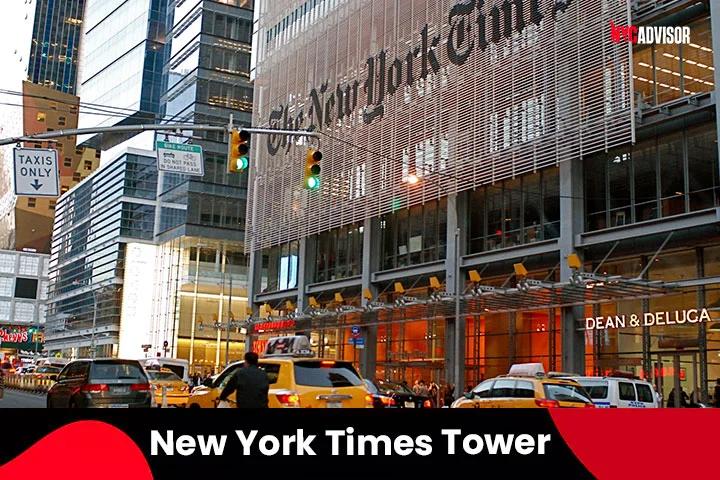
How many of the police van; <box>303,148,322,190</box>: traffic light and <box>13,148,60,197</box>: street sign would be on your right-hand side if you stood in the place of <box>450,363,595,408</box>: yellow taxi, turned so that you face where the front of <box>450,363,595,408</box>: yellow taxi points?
1

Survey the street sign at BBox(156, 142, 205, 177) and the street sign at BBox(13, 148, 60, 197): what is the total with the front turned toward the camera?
2

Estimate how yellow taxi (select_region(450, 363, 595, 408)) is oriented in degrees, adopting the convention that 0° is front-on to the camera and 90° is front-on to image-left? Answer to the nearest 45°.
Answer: approximately 135°

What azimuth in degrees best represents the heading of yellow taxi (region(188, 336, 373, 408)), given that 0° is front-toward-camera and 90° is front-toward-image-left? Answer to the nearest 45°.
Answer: approximately 135°

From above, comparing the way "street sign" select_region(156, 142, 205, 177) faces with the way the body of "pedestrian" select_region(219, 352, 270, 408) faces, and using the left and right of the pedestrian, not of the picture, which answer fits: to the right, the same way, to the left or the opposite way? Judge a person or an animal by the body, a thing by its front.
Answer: the opposite way

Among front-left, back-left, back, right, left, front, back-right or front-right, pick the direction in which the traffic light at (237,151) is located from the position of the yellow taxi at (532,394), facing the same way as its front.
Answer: front-left

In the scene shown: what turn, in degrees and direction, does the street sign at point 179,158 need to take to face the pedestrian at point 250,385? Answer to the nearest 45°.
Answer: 0° — it already faces them

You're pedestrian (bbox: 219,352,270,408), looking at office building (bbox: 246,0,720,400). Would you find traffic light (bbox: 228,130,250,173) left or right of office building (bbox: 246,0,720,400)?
left

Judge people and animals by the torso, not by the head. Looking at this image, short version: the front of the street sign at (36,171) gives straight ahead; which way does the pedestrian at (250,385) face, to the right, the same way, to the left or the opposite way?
the opposite way

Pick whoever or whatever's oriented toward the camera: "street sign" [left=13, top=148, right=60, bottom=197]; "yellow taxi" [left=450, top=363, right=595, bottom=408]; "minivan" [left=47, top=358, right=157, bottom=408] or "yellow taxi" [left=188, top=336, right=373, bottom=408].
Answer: the street sign

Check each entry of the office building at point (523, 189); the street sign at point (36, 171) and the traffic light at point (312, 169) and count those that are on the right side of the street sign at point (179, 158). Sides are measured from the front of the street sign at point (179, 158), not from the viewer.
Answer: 1

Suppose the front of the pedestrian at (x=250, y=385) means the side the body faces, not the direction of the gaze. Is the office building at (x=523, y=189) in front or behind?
in front

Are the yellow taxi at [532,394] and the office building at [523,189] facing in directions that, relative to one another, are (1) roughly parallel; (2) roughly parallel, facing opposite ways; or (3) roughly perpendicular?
roughly perpendicular

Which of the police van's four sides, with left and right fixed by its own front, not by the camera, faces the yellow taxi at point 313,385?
left
